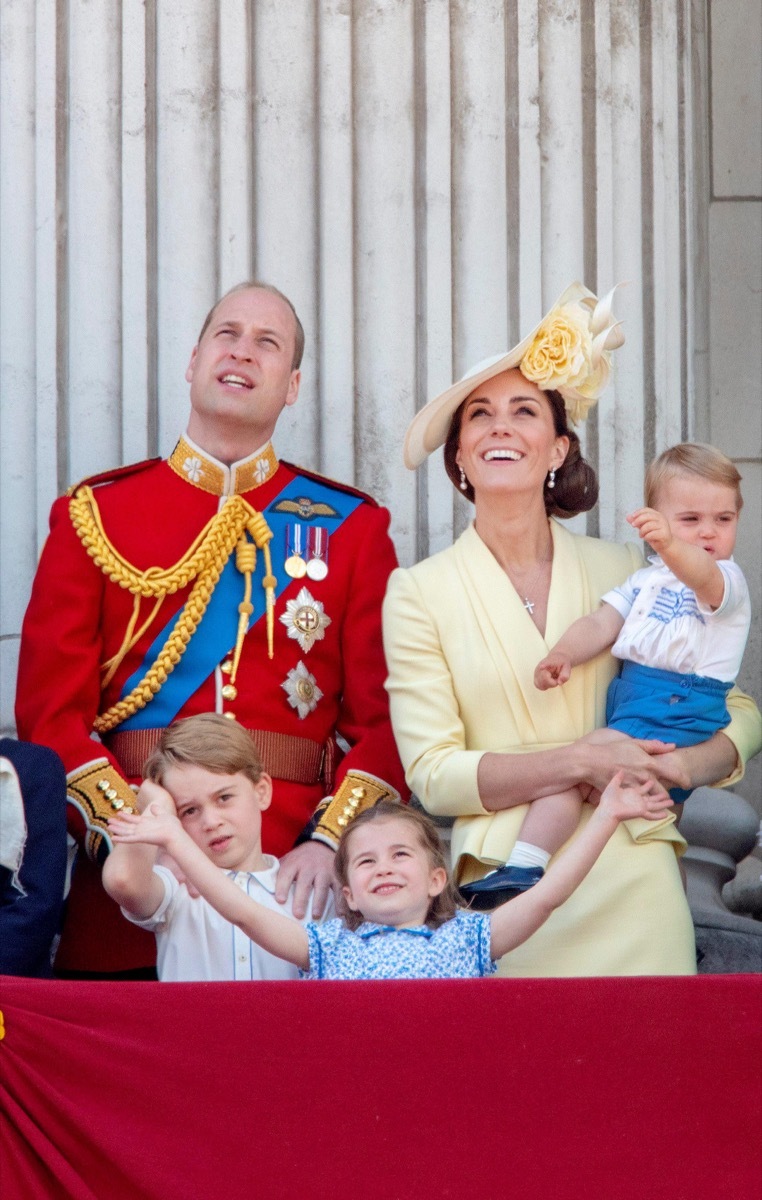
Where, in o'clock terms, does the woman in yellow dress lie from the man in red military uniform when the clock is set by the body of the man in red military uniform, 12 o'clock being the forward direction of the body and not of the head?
The woman in yellow dress is roughly at 10 o'clock from the man in red military uniform.

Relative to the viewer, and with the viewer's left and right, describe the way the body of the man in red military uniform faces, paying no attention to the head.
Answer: facing the viewer

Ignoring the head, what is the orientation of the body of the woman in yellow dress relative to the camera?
toward the camera

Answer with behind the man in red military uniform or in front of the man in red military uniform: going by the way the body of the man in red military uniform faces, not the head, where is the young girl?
in front

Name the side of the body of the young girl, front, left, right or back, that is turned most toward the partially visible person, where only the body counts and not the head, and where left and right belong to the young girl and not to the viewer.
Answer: right

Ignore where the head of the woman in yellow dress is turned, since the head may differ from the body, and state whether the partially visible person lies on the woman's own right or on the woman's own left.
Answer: on the woman's own right

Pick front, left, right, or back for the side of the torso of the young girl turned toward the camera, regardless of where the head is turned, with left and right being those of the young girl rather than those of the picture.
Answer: front

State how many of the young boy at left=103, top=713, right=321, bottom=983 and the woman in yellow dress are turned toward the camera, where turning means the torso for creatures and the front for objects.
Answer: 2
